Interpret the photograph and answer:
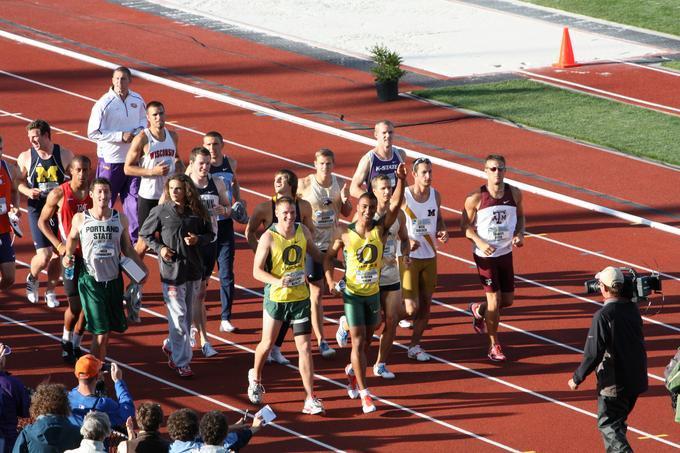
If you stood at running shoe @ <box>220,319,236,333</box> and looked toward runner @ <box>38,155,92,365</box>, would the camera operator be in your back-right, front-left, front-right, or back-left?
back-left

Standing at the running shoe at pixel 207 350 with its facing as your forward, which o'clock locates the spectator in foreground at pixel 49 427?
The spectator in foreground is roughly at 2 o'clock from the running shoe.

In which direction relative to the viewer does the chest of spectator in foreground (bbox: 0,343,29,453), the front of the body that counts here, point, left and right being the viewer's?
facing away from the viewer

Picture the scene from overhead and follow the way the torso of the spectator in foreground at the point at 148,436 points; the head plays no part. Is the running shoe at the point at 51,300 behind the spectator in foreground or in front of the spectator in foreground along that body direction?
in front

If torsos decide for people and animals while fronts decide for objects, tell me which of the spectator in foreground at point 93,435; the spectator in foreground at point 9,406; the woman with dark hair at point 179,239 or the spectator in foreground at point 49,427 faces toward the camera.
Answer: the woman with dark hair

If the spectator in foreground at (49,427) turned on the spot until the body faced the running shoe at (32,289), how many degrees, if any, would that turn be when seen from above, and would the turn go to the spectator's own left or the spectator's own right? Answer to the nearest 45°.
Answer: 0° — they already face it

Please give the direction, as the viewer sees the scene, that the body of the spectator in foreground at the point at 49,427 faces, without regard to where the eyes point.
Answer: away from the camera

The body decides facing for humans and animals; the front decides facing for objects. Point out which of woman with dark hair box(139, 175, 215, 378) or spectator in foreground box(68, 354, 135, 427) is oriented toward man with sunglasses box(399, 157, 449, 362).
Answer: the spectator in foreground

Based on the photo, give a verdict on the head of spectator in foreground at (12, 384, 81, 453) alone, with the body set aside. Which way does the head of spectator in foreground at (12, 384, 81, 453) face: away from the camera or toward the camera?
away from the camera

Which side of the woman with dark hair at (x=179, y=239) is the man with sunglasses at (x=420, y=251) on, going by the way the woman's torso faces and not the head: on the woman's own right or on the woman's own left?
on the woman's own left

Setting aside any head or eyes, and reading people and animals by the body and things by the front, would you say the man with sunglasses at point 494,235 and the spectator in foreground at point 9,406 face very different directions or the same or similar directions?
very different directions

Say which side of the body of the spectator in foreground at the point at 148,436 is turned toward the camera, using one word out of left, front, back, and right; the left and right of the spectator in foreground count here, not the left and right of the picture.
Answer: back

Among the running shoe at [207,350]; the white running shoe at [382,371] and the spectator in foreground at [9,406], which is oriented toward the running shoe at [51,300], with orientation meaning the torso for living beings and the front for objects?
the spectator in foreground

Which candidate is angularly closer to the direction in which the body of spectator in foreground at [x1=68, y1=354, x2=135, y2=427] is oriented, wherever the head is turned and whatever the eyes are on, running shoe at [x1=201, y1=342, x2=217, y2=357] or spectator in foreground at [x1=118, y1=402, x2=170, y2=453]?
the running shoe

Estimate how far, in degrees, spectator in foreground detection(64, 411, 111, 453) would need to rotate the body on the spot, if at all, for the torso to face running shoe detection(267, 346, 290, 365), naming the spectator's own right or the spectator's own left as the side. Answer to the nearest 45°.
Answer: approximately 45° to the spectator's own right

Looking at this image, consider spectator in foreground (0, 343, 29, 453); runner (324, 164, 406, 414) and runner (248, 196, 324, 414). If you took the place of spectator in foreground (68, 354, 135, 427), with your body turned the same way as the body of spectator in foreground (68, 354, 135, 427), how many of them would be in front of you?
2
